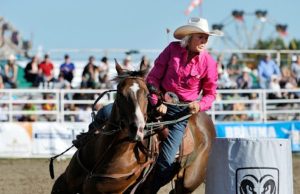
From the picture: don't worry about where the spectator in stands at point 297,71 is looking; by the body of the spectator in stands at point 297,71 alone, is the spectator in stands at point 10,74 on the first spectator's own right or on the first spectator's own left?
on the first spectator's own right

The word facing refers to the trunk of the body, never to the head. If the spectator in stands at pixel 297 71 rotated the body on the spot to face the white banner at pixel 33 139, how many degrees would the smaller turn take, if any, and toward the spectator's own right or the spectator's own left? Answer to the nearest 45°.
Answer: approximately 45° to the spectator's own right

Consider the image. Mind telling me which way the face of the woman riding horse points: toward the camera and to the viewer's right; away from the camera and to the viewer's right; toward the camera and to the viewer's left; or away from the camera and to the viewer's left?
toward the camera and to the viewer's right

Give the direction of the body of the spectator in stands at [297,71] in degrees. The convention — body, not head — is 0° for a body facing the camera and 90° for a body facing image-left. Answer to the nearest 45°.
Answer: approximately 0°

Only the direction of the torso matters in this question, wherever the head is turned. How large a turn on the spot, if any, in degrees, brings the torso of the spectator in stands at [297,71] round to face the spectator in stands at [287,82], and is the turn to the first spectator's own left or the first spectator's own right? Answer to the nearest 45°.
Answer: approximately 45° to the first spectator's own right

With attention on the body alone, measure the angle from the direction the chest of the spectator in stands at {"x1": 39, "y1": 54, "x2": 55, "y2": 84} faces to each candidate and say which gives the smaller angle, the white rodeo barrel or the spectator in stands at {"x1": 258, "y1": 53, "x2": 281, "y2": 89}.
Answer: the white rodeo barrel
